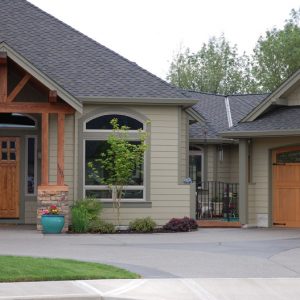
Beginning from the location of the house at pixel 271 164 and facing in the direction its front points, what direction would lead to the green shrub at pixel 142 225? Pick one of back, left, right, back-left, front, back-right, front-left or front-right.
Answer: front-right

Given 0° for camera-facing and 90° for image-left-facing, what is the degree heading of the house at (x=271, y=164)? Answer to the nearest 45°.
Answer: approximately 0°

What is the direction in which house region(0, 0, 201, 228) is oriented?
toward the camera

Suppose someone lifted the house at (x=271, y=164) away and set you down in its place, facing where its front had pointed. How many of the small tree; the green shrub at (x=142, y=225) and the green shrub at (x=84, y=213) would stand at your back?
0

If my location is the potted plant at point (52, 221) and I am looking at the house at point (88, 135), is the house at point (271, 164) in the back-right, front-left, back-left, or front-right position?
front-right
